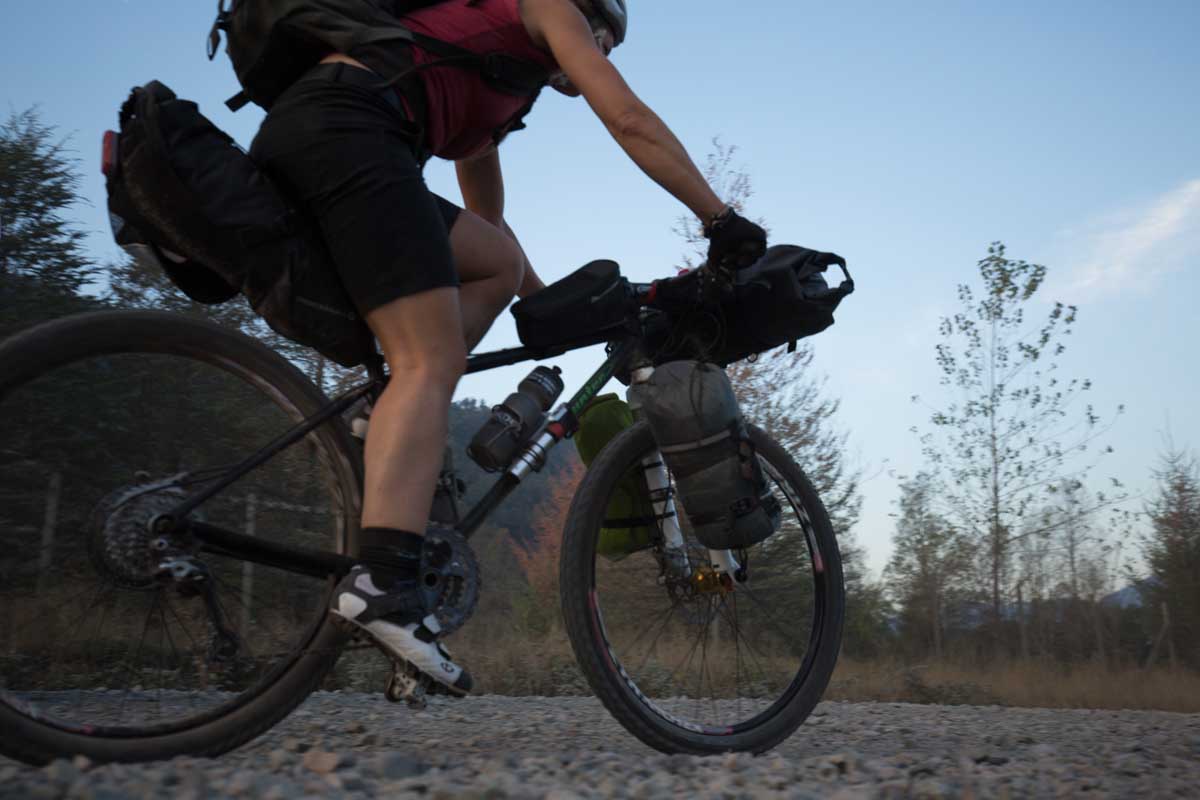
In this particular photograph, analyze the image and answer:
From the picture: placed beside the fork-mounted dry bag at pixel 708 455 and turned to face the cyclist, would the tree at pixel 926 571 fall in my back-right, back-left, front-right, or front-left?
back-right

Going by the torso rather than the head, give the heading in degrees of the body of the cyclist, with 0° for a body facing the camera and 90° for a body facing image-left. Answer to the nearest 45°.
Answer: approximately 270°

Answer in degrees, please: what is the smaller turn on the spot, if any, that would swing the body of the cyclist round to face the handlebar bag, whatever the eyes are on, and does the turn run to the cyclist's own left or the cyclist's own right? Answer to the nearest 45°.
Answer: approximately 45° to the cyclist's own left

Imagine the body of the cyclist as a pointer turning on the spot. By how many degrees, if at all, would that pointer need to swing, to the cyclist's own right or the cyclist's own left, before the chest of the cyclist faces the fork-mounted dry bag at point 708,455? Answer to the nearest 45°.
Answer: approximately 45° to the cyclist's own left
